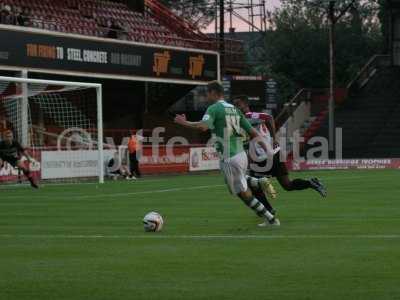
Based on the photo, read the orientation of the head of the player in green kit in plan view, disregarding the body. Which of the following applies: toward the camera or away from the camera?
away from the camera

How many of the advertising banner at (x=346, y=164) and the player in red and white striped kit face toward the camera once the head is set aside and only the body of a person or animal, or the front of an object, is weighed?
1
